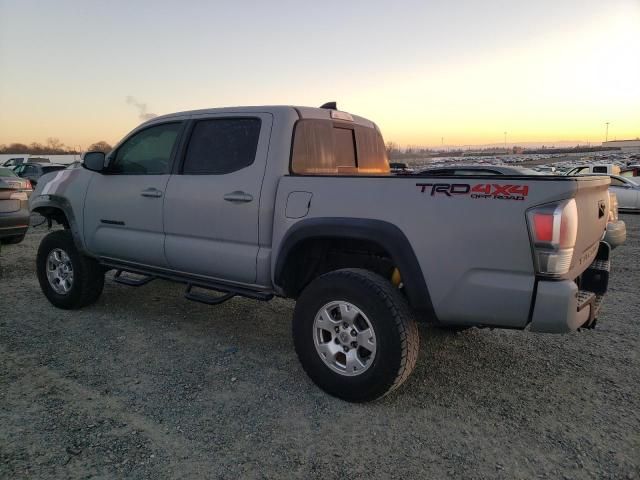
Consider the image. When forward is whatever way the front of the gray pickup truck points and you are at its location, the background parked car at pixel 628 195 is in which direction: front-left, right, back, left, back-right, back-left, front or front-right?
right

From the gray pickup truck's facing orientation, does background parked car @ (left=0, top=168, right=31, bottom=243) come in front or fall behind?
in front

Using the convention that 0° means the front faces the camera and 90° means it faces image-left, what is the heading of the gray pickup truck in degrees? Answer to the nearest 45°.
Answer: approximately 135°

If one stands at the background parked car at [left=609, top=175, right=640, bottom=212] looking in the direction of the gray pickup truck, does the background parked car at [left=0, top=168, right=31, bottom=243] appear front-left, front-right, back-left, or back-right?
front-right
